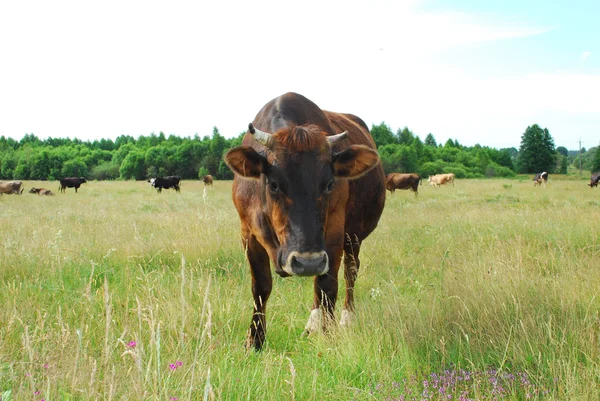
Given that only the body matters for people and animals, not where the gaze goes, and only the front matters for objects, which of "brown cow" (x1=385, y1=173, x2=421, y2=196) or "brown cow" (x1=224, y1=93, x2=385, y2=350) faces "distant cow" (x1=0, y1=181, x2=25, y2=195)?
"brown cow" (x1=385, y1=173, x2=421, y2=196)

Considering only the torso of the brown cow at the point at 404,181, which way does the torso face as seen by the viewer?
to the viewer's left

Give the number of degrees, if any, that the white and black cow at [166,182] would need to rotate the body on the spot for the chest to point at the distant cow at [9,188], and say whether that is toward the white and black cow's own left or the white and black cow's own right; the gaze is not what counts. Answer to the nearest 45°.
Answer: approximately 45° to the white and black cow's own left

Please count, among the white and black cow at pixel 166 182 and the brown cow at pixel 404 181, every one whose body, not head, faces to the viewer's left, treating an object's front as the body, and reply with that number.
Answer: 2

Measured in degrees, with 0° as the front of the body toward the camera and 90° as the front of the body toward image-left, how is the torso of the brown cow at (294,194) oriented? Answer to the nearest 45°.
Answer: approximately 0°

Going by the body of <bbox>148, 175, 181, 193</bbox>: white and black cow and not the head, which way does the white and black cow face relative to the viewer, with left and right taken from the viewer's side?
facing to the left of the viewer

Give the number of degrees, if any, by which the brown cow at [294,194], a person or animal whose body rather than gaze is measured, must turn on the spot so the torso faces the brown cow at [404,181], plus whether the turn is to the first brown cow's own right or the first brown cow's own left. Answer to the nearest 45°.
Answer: approximately 180°

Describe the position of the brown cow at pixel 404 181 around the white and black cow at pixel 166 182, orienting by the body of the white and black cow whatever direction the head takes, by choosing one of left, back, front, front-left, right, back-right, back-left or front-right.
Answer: back-left
